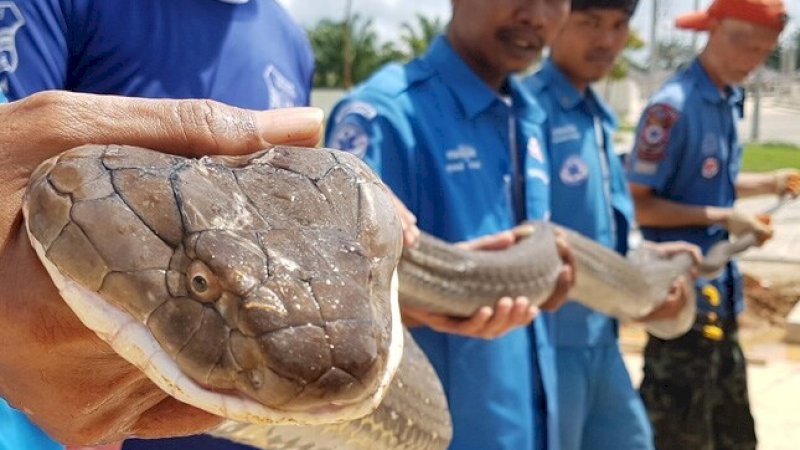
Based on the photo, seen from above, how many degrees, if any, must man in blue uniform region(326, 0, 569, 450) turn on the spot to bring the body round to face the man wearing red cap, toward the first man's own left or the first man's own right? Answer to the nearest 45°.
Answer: approximately 90° to the first man's own left

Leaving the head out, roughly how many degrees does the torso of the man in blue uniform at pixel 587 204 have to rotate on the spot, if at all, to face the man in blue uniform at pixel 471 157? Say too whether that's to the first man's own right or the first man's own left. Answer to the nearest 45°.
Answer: approximately 90° to the first man's own right

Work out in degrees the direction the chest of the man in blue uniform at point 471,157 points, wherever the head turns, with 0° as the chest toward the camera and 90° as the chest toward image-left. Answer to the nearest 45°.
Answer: approximately 315°

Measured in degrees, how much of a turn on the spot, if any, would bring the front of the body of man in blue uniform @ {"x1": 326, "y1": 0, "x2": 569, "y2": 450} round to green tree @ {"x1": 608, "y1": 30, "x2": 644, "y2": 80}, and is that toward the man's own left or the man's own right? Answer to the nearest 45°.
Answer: approximately 135° to the man's own left

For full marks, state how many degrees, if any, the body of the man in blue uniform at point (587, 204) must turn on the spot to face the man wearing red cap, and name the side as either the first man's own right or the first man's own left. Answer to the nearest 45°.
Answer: approximately 90° to the first man's own left

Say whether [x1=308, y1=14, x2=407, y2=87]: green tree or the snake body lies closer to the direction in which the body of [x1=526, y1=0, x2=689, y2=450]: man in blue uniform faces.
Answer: the snake body

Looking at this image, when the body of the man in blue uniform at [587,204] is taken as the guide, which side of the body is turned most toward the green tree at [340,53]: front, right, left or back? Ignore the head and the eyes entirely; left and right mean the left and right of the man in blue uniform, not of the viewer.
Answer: back

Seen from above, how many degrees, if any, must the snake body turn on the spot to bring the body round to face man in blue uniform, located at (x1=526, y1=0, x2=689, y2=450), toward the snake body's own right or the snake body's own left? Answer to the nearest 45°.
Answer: approximately 90° to the snake body's own left

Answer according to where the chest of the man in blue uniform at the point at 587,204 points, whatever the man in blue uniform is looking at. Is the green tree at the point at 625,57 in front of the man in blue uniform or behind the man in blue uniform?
behind
